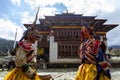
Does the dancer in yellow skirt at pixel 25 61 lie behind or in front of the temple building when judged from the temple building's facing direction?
in front

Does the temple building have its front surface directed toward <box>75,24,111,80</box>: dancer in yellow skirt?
yes

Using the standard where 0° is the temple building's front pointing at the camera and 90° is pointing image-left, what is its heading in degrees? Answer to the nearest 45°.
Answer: approximately 0°
